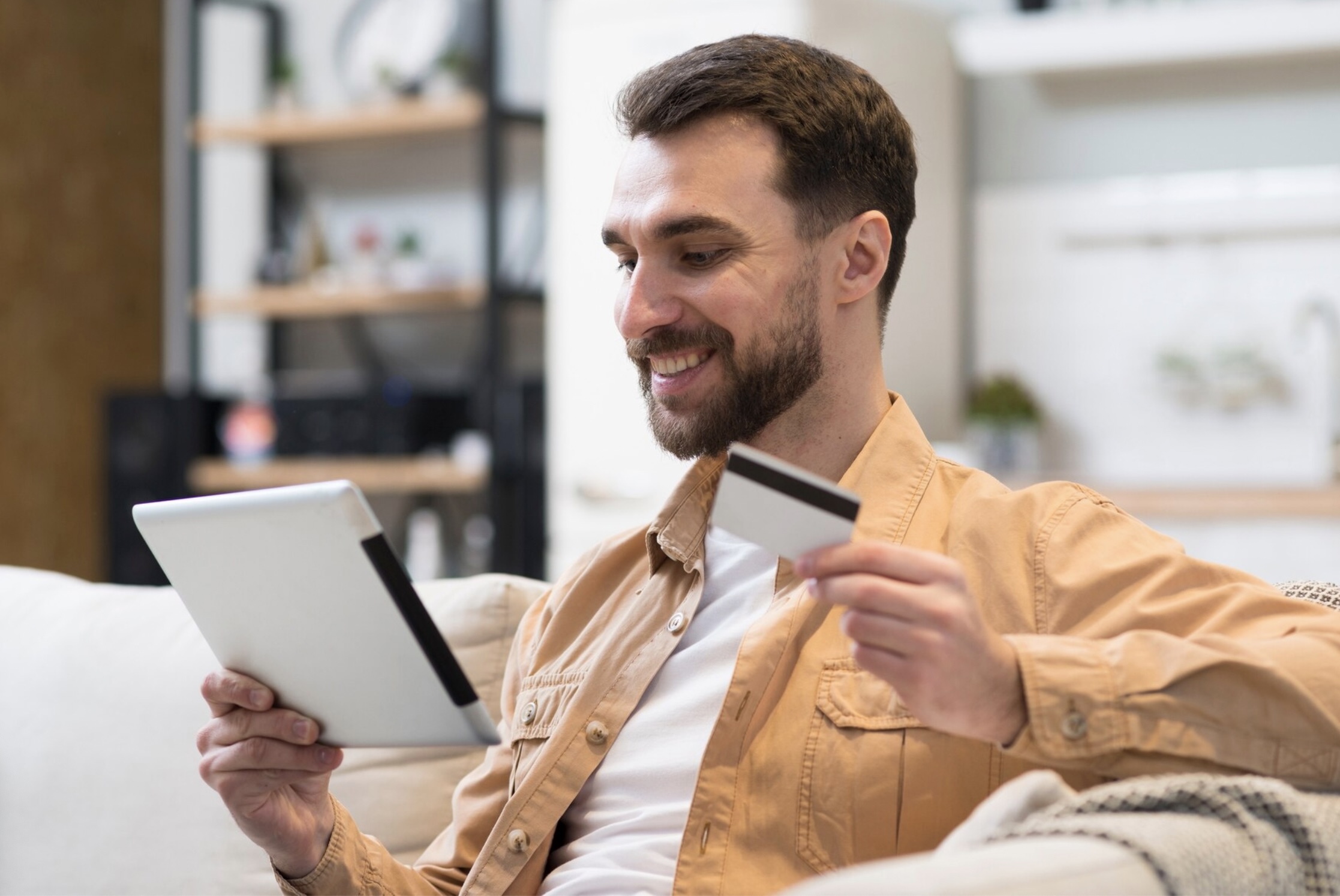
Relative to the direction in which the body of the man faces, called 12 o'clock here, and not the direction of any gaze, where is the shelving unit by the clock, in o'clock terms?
The shelving unit is roughly at 4 o'clock from the man.

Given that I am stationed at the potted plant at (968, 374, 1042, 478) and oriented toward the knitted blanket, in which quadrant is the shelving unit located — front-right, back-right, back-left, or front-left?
front-right

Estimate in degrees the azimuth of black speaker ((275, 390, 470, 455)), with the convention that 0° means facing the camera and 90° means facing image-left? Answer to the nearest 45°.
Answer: approximately 0°

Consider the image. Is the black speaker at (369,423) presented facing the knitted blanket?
yes

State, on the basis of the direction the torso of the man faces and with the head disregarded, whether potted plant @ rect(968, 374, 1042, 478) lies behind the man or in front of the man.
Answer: behind

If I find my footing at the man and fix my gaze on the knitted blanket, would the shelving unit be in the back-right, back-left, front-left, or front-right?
back-left

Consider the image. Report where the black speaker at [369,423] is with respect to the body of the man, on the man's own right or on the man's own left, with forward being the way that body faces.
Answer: on the man's own right

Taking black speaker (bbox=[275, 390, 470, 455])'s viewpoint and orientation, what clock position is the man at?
The man is roughly at 12 o'clock from the black speaker.
